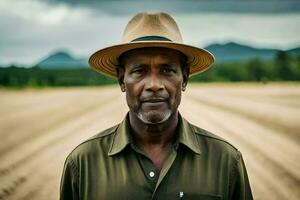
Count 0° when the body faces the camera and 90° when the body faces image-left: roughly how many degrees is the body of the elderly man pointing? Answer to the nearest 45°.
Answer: approximately 0°
